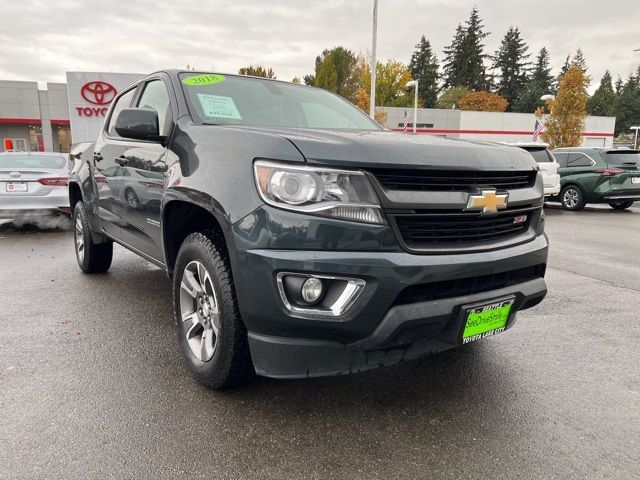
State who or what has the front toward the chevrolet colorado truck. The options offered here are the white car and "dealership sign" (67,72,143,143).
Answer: the dealership sign

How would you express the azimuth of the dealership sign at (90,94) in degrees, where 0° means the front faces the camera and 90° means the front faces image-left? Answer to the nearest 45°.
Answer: approximately 0°

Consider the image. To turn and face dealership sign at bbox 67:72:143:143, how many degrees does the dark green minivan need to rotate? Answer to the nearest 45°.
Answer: approximately 45° to its left

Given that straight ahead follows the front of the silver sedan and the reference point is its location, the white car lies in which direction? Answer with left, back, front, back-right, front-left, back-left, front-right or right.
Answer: right

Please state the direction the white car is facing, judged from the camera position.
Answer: facing away from the viewer and to the left of the viewer

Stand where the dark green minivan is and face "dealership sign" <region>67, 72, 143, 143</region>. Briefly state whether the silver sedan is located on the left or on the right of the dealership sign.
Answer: left

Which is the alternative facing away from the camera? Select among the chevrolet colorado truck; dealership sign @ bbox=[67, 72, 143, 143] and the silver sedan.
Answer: the silver sedan

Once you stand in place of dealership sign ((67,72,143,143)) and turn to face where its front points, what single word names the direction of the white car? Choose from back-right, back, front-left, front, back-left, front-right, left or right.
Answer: front-left

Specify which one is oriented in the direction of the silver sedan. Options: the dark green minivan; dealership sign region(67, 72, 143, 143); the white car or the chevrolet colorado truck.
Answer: the dealership sign

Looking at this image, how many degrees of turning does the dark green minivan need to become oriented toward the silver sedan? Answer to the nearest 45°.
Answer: approximately 90° to its left

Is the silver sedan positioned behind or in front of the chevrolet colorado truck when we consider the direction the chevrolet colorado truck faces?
behind

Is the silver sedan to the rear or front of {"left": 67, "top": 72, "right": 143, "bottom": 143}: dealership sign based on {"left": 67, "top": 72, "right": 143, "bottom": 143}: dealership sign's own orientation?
to the front

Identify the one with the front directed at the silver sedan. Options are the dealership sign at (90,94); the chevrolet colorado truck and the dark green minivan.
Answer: the dealership sign

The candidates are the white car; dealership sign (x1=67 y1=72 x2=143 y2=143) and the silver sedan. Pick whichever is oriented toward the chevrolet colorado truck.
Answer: the dealership sign

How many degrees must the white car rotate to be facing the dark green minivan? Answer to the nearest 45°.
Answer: approximately 135° to its right
